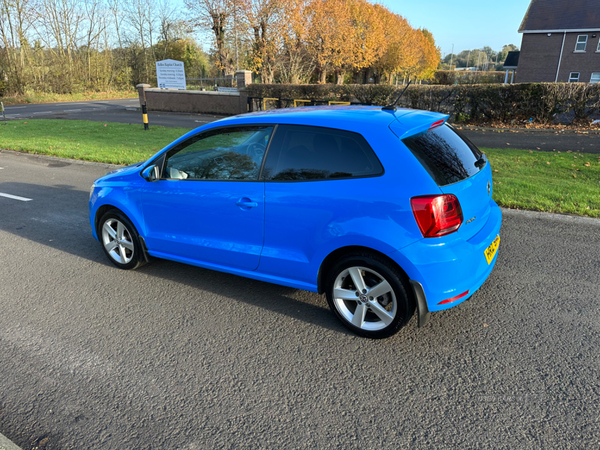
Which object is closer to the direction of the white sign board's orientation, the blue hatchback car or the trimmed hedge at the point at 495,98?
the blue hatchback car

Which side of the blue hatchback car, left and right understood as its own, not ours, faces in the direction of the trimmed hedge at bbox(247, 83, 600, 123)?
right

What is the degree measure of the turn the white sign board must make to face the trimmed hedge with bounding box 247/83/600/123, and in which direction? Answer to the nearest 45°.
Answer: approximately 45° to its left

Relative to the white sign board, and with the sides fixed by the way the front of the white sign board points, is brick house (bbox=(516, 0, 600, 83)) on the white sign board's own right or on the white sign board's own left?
on the white sign board's own left

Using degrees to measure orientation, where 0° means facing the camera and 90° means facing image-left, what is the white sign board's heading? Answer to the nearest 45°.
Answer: approximately 0°

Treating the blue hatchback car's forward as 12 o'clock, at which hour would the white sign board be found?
The white sign board is roughly at 1 o'clock from the blue hatchback car.

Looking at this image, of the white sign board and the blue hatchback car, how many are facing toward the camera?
1

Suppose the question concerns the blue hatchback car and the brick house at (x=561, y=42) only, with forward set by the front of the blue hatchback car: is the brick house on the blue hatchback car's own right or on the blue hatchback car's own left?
on the blue hatchback car's own right

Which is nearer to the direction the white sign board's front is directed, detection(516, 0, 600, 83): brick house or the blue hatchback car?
the blue hatchback car

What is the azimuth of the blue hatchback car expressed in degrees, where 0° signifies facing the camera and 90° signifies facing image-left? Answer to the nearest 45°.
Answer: approximately 135°

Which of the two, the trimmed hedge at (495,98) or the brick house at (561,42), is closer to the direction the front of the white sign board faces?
the trimmed hedge

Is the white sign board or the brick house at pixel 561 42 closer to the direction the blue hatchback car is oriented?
the white sign board
